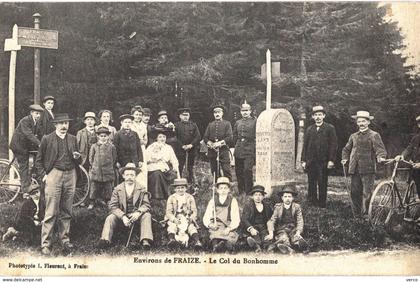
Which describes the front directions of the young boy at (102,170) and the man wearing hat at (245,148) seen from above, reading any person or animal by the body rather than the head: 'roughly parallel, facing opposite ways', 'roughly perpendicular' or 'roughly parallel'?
roughly parallel

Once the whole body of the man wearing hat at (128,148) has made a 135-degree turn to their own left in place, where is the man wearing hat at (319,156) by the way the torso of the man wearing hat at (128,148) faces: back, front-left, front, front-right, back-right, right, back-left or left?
front-right

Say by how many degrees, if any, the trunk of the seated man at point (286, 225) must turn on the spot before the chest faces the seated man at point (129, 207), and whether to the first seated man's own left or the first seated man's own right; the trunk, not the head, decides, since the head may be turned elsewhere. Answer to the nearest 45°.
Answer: approximately 90° to the first seated man's own right

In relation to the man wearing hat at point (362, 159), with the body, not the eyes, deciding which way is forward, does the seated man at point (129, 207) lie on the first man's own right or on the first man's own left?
on the first man's own right

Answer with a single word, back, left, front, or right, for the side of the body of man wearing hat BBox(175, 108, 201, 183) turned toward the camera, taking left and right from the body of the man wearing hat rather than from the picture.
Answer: front

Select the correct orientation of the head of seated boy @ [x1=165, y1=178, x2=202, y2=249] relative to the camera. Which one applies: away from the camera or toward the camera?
toward the camera

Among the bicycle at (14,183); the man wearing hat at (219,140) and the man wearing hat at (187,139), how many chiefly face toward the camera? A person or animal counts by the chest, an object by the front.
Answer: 2

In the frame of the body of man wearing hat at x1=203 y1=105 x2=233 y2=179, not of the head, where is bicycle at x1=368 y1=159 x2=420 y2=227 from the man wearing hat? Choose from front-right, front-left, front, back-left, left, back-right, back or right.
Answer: left

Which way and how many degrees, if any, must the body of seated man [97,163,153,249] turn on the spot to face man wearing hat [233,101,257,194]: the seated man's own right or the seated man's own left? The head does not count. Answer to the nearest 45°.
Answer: approximately 90° to the seated man's own left

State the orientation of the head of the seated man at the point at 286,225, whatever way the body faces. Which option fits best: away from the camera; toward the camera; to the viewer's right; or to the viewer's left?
toward the camera

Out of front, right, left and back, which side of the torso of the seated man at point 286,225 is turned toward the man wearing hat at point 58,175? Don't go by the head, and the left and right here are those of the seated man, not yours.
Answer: right

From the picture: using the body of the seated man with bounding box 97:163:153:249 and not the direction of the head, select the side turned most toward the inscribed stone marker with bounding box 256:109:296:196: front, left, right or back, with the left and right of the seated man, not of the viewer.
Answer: left

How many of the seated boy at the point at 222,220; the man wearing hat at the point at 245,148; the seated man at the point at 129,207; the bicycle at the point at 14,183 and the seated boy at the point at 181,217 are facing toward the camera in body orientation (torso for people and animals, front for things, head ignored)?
4

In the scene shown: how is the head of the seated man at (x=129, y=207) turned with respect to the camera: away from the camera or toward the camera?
toward the camera

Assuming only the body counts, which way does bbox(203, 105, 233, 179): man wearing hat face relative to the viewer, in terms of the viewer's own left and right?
facing the viewer

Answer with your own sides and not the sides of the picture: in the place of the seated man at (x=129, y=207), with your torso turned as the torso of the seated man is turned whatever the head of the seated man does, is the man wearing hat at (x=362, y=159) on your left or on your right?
on your left

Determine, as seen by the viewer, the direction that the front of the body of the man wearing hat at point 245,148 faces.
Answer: toward the camera
